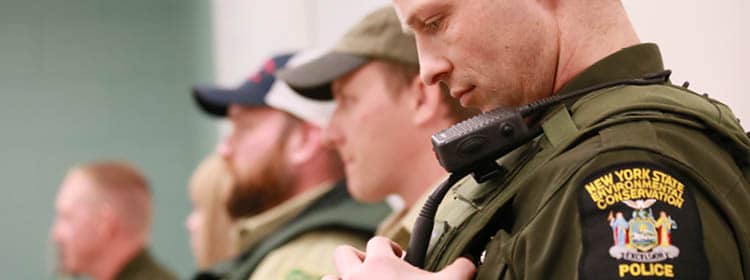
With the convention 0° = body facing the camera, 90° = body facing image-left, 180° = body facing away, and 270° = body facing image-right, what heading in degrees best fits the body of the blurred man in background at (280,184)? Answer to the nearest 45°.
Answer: approximately 90°

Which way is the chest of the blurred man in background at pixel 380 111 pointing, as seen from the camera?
to the viewer's left

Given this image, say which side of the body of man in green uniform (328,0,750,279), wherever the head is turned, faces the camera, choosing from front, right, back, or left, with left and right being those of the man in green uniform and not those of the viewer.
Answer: left

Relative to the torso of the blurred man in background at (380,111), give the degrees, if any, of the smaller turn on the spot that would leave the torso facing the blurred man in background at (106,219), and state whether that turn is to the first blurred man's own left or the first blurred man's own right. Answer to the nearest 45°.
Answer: approximately 45° to the first blurred man's own right

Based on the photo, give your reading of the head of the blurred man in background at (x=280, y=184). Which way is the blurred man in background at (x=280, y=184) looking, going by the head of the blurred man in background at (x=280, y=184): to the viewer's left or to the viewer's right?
to the viewer's left

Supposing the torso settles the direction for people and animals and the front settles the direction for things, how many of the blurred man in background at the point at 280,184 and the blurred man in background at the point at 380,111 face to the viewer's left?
2

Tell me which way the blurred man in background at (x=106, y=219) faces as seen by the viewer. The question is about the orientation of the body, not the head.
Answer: to the viewer's left

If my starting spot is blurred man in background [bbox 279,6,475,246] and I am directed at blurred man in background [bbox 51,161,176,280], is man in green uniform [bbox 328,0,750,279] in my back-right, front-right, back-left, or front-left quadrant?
back-left
